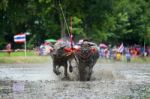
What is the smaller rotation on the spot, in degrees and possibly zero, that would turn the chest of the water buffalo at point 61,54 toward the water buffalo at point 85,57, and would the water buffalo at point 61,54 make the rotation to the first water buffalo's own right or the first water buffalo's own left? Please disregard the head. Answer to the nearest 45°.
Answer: approximately 45° to the first water buffalo's own left

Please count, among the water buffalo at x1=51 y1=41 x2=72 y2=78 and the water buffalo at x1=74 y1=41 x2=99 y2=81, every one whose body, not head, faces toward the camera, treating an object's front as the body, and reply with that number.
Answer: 2

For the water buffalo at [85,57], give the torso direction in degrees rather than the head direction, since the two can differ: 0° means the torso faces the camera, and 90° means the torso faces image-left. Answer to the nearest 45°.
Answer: approximately 0°
